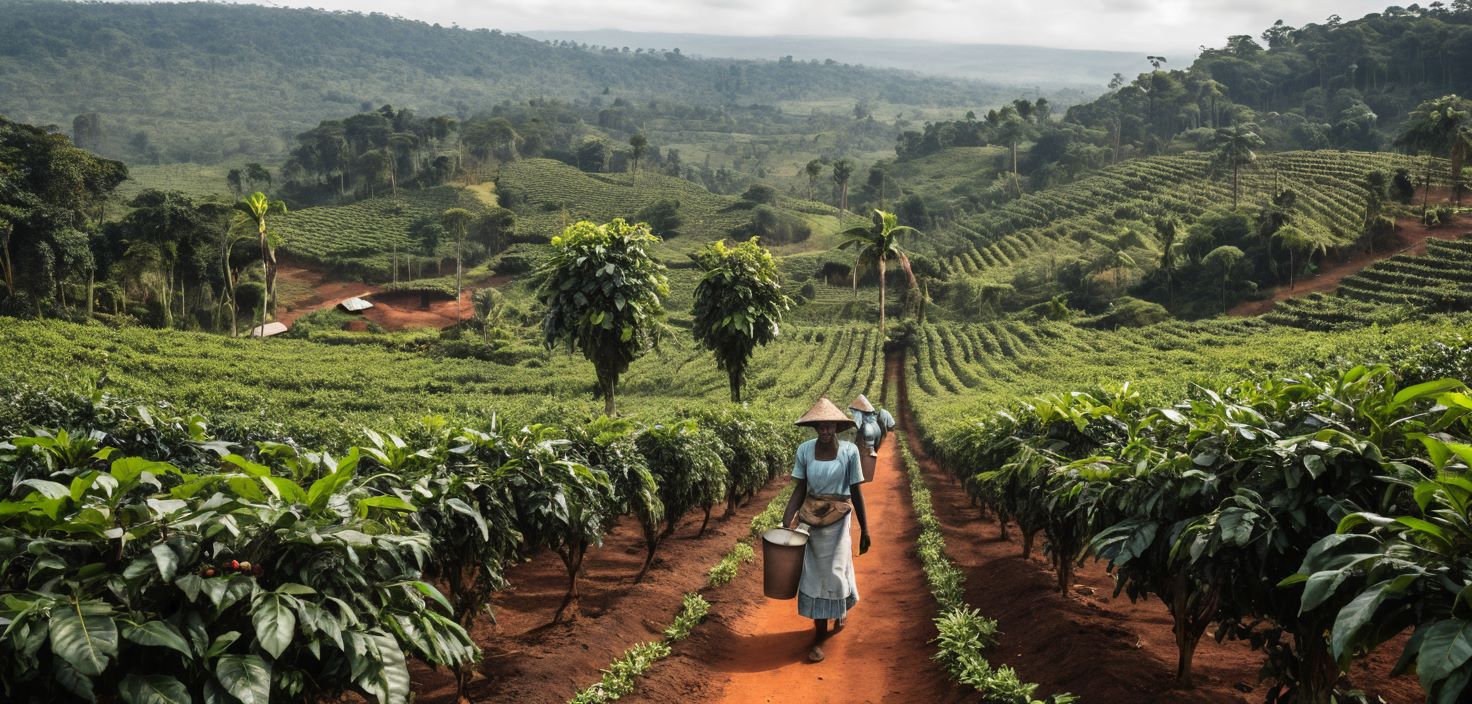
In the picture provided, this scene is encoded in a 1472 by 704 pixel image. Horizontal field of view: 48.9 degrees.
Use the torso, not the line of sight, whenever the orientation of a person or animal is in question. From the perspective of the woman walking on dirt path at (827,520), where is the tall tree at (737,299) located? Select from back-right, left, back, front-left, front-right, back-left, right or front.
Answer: back

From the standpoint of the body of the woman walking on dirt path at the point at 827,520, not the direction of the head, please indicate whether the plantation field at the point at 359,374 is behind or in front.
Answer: behind

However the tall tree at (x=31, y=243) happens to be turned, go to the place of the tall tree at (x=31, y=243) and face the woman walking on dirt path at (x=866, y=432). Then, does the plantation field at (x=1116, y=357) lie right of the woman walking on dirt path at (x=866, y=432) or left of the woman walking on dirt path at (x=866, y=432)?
left

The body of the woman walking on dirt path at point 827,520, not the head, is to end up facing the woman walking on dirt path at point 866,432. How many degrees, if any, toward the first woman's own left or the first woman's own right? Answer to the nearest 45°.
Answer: approximately 180°

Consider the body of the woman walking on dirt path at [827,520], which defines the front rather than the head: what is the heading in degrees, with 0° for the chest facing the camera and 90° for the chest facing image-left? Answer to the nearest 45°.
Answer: approximately 0°

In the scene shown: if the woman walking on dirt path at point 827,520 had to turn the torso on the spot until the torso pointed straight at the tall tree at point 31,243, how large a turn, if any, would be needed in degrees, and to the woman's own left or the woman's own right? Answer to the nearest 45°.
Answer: approximately 135° to the woman's own right

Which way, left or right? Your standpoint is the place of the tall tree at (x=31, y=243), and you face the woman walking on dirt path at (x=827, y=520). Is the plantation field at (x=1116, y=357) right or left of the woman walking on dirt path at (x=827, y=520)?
left
